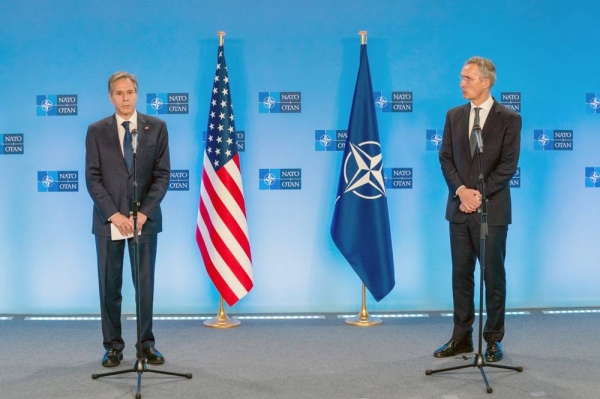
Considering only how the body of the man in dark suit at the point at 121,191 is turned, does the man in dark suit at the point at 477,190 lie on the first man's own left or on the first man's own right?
on the first man's own left

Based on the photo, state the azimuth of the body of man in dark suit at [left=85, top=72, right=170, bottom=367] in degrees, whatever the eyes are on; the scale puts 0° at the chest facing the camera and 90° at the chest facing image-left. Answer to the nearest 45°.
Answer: approximately 0°

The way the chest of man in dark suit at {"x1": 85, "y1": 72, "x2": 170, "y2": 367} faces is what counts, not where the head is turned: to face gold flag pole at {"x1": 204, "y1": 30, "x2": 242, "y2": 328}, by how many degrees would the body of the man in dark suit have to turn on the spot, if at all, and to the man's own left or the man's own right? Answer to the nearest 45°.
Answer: approximately 135° to the man's own left

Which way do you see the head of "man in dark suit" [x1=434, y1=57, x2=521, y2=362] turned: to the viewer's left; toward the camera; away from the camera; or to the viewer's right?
to the viewer's left

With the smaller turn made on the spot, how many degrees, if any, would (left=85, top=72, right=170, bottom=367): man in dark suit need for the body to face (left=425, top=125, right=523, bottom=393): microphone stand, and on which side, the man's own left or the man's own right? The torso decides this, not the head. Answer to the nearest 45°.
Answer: approximately 45° to the man's own left

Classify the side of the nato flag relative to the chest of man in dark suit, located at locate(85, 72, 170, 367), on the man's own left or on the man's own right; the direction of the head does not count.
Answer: on the man's own left

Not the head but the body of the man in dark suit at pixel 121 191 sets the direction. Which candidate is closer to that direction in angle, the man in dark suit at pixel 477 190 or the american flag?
the man in dark suit
